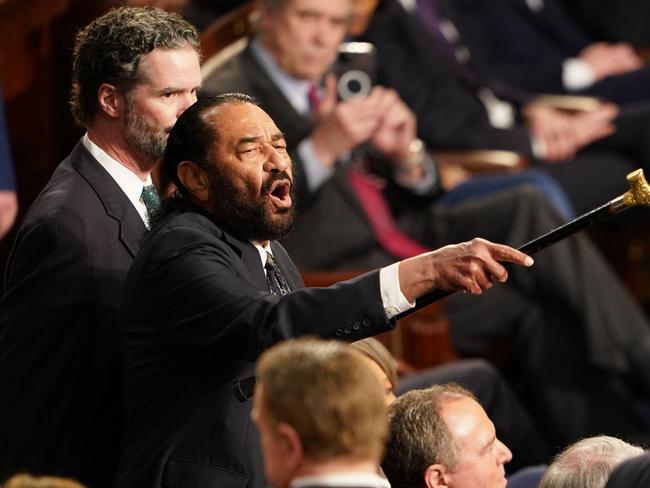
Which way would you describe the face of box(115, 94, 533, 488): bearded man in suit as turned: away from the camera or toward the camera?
toward the camera

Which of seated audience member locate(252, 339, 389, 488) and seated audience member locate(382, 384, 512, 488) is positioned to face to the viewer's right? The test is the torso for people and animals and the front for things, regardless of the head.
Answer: seated audience member locate(382, 384, 512, 488)

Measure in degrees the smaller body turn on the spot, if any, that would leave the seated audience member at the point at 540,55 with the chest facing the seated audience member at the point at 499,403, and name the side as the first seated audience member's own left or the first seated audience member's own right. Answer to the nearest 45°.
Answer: approximately 45° to the first seated audience member's own right

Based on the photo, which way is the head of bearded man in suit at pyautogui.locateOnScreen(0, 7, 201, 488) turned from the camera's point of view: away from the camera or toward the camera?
toward the camera

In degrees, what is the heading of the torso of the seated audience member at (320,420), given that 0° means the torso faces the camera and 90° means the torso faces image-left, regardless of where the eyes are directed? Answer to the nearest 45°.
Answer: approximately 135°

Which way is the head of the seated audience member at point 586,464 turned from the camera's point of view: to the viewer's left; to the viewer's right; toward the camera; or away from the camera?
away from the camera

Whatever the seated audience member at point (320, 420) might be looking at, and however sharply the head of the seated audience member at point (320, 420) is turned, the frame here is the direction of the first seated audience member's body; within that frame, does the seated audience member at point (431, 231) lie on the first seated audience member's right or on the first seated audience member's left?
on the first seated audience member's right

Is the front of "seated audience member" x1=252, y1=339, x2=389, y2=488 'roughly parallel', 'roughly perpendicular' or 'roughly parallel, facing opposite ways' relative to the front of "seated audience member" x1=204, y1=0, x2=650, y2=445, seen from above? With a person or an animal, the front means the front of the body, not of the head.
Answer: roughly parallel, facing opposite ways

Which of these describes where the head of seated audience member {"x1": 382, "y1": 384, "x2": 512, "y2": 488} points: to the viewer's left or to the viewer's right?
to the viewer's right

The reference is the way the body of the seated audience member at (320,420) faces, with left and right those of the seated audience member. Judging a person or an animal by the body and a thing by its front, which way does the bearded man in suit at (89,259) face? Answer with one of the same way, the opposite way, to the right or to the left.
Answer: the opposite way

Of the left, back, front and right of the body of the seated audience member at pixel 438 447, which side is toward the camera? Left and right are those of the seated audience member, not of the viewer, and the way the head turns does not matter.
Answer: right

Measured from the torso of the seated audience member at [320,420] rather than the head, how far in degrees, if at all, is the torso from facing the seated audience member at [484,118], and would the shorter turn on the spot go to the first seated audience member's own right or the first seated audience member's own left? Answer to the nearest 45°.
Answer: approximately 45° to the first seated audience member's own right

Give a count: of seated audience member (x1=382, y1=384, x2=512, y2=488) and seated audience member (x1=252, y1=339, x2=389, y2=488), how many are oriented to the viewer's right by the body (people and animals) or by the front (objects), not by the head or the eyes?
1
